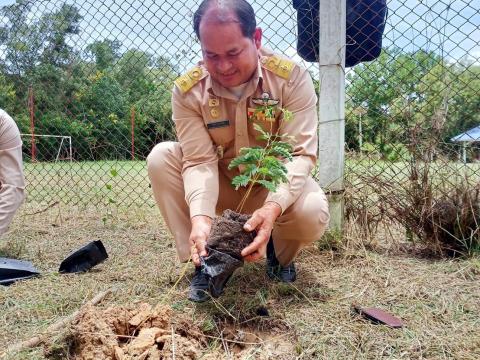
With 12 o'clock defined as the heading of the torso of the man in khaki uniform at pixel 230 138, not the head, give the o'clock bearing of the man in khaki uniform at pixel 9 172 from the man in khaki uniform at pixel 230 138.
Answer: the man in khaki uniform at pixel 9 172 is roughly at 4 o'clock from the man in khaki uniform at pixel 230 138.

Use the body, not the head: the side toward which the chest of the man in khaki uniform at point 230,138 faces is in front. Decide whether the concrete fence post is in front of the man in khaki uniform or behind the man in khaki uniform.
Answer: behind

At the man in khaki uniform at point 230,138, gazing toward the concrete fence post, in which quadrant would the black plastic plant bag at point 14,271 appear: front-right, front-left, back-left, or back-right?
back-left

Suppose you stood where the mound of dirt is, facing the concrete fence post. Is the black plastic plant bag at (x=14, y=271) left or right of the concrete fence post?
left

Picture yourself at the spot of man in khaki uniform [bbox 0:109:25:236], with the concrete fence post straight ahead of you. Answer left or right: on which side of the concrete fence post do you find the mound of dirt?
right

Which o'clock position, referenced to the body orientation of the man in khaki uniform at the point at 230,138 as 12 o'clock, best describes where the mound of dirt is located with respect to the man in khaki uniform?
The mound of dirt is roughly at 12 o'clock from the man in khaki uniform.

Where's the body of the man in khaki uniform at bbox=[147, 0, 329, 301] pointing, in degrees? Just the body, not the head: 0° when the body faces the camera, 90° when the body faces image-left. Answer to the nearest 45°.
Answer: approximately 0°
